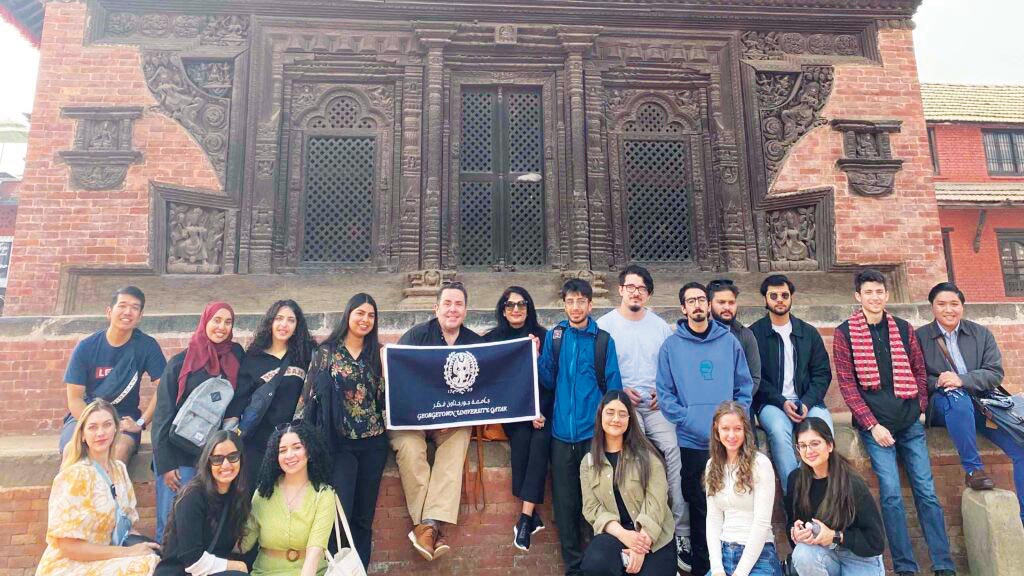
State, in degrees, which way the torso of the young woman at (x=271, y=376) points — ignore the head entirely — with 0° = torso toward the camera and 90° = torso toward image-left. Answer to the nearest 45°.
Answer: approximately 0°

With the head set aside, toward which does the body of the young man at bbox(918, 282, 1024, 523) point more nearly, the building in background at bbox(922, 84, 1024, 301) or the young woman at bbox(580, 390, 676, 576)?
the young woman

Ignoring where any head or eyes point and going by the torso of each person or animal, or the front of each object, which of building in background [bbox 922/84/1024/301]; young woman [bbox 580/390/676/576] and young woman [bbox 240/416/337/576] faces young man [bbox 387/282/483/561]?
the building in background

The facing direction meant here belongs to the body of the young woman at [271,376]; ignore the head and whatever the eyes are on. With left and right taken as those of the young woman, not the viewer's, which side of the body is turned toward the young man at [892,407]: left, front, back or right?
left

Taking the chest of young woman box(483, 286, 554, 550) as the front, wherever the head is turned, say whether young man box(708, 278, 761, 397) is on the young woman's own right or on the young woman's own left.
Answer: on the young woman's own left
